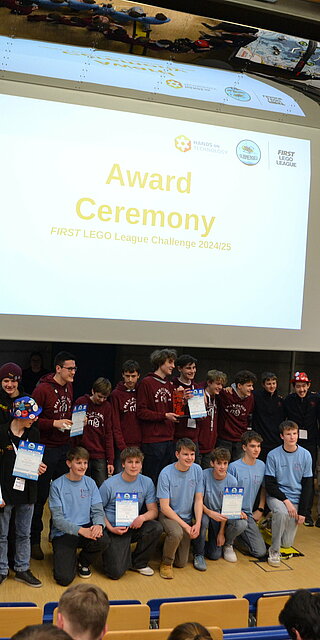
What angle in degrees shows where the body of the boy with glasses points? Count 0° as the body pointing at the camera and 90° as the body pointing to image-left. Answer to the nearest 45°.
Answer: approximately 315°

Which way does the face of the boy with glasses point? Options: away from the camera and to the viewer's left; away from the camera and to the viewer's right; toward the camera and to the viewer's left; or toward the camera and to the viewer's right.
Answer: toward the camera and to the viewer's right

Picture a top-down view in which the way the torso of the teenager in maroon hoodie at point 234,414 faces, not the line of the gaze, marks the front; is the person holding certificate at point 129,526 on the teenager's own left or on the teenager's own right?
on the teenager's own right

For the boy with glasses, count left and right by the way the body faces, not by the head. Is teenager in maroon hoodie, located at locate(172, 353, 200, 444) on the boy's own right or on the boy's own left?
on the boy's own left

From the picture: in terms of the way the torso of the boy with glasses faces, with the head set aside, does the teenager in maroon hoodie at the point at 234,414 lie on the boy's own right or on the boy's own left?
on the boy's own left

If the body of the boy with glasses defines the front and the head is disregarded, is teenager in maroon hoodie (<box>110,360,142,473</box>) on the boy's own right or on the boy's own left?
on the boy's own left
